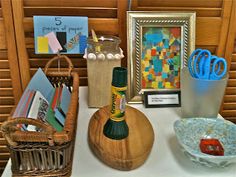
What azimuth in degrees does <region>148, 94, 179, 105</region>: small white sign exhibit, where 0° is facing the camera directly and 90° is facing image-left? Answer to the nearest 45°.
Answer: approximately 0°

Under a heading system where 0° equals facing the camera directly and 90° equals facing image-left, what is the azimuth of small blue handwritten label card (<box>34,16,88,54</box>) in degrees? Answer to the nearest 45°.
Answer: approximately 0°

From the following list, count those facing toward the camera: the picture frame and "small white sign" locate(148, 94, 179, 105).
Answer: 2
